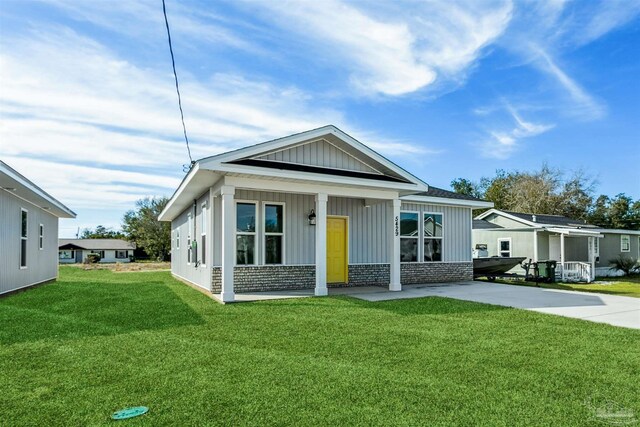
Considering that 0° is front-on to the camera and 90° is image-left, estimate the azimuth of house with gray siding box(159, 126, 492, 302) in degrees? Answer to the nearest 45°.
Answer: approximately 315°

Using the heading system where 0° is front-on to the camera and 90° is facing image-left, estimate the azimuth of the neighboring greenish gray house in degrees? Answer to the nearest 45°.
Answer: approximately 315°

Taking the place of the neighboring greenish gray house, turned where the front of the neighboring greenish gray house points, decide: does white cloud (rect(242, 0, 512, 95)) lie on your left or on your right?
on your right

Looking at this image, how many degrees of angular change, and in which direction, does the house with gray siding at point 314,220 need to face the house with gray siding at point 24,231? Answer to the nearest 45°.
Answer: approximately 135° to its right

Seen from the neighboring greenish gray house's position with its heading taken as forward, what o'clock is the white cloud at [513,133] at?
The white cloud is roughly at 7 o'clock from the neighboring greenish gray house.

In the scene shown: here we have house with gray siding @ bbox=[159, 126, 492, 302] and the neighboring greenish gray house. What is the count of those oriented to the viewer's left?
0

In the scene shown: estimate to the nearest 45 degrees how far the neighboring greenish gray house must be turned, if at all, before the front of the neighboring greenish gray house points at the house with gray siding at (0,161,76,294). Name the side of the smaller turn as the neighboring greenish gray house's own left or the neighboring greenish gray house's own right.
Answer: approximately 90° to the neighboring greenish gray house's own right
